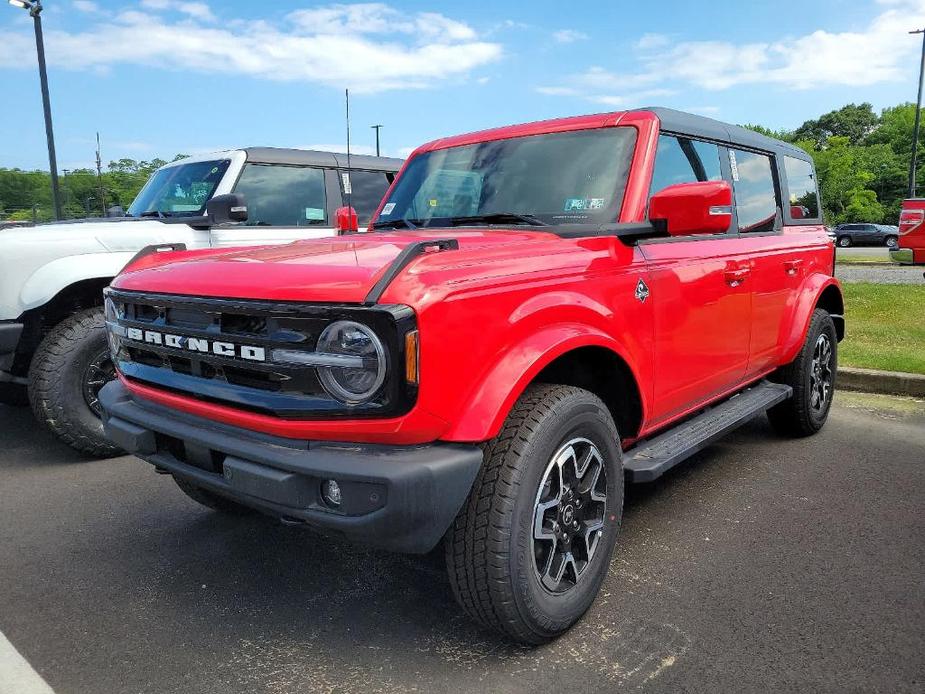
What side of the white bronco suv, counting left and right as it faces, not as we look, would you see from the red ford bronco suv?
left

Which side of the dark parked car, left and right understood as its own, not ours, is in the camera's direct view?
right

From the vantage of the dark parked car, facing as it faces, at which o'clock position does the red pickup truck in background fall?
The red pickup truck in background is roughly at 3 o'clock from the dark parked car.

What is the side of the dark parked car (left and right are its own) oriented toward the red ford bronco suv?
right

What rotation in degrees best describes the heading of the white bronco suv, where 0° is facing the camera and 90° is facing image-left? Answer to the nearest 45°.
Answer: approximately 45°

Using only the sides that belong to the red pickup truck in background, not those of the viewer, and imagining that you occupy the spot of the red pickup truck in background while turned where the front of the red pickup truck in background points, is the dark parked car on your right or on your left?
on your left

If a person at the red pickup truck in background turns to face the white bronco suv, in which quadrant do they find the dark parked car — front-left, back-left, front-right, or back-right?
back-right

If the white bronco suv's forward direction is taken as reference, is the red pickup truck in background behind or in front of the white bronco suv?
behind

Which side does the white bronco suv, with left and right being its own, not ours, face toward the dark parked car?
back
